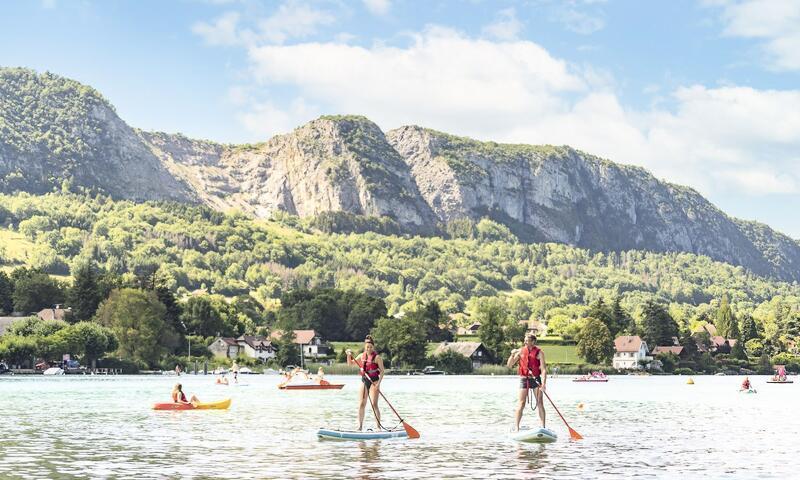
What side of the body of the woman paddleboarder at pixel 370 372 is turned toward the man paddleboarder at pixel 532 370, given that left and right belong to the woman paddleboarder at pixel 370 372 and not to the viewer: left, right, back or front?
left

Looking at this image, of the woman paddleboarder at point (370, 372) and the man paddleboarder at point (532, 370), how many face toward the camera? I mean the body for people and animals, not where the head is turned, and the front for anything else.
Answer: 2

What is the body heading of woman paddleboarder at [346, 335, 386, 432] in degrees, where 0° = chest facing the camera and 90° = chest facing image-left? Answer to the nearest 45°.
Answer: approximately 0°

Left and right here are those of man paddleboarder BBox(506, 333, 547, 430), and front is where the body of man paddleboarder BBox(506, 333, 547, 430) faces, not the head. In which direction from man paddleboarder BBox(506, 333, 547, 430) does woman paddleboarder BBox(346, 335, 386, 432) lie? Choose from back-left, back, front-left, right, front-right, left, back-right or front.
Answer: right

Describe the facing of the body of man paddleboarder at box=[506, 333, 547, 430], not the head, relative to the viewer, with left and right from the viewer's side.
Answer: facing the viewer

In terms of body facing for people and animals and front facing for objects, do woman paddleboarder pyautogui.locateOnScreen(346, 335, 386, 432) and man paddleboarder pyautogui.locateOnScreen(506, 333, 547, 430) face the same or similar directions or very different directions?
same or similar directions

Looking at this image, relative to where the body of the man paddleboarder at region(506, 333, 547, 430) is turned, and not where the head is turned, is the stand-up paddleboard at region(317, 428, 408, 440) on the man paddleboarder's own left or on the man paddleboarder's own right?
on the man paddleboarder's own right
